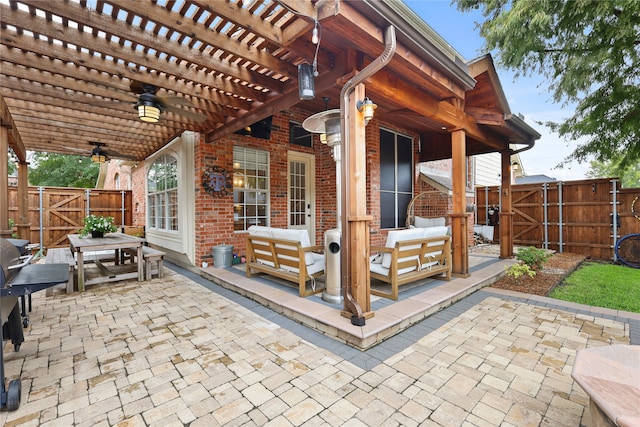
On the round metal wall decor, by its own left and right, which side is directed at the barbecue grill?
front

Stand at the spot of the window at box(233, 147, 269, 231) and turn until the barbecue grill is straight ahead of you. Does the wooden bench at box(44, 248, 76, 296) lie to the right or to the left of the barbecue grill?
right

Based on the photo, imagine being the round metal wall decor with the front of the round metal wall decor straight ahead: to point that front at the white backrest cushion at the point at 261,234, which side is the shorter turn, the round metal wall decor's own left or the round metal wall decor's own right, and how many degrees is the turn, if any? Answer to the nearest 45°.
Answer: approximately 45° to the round metal wall decor's own left

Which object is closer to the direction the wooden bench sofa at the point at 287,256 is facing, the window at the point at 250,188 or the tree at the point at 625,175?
the tree

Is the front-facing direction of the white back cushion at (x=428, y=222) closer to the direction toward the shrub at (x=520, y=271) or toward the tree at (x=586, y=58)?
the shrub

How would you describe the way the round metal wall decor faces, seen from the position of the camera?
facing the viewer

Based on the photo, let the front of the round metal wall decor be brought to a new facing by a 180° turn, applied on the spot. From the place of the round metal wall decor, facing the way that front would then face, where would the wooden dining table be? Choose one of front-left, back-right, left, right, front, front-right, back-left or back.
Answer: left

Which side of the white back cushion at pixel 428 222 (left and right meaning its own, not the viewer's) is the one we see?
front

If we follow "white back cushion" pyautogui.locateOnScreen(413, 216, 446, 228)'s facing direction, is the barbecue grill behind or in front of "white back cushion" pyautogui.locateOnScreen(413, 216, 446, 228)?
in front
